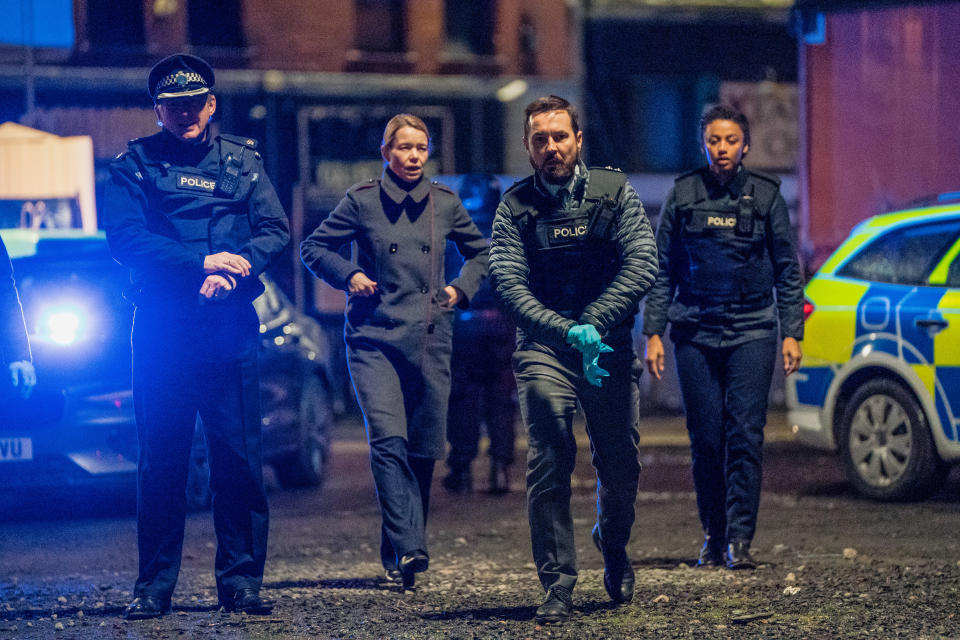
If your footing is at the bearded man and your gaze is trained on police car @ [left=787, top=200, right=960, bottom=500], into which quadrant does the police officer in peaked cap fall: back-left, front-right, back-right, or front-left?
back-left

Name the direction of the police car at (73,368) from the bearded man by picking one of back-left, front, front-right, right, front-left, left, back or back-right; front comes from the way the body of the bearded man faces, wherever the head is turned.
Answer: back-right

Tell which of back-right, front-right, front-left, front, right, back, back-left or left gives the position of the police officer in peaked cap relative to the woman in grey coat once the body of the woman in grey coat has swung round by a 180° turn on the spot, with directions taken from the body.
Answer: back-left

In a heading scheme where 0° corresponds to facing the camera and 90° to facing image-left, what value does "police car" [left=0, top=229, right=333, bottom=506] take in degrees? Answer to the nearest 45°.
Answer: approximately 45°

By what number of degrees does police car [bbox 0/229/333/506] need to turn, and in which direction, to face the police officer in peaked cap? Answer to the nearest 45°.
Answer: approximately 45° to its left

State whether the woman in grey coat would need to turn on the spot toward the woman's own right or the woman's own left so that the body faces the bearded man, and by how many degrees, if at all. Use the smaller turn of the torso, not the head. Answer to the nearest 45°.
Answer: approximately 45° to the woman's own left

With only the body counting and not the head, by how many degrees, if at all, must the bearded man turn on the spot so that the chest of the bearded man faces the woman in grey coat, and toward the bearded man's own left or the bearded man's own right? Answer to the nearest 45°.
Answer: approximately 135° to the bearded man's own right

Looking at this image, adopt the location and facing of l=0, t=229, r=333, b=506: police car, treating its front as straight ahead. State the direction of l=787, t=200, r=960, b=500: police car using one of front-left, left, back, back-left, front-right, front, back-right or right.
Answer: back-left

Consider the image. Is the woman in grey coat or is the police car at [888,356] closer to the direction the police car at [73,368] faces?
the woman in grey coat

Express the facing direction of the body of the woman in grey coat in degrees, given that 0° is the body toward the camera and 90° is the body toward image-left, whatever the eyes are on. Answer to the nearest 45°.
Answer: approximately 0°
